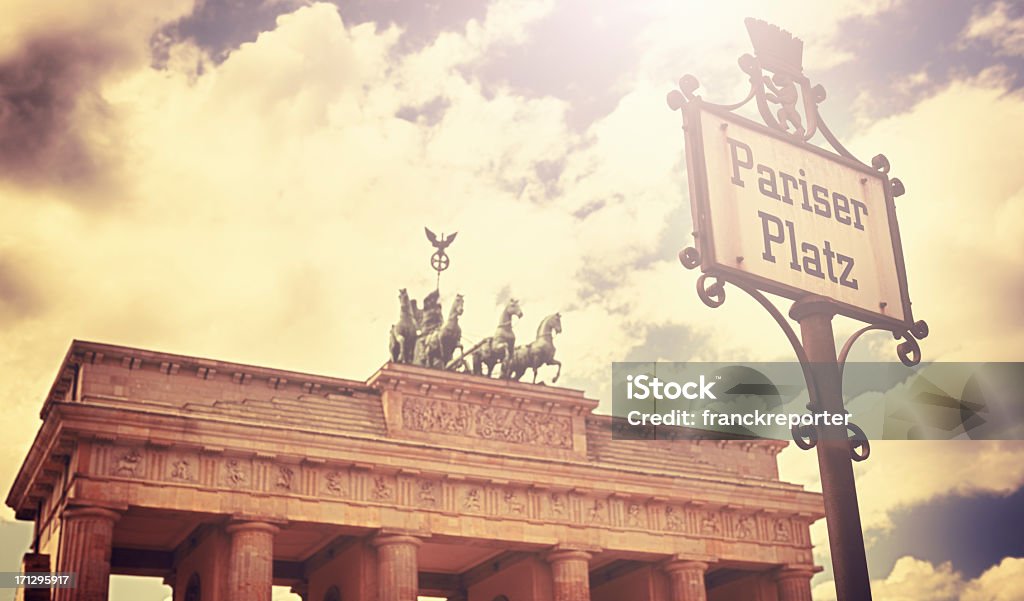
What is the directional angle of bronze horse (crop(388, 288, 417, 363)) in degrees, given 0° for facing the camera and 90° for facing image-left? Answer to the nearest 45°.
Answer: approximately 0°

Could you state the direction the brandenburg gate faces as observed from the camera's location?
facing the viewer and to the right of the viewer

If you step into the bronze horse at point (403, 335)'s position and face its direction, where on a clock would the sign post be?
The sign post is roughly at 12 o'clock from the bronze horse.
